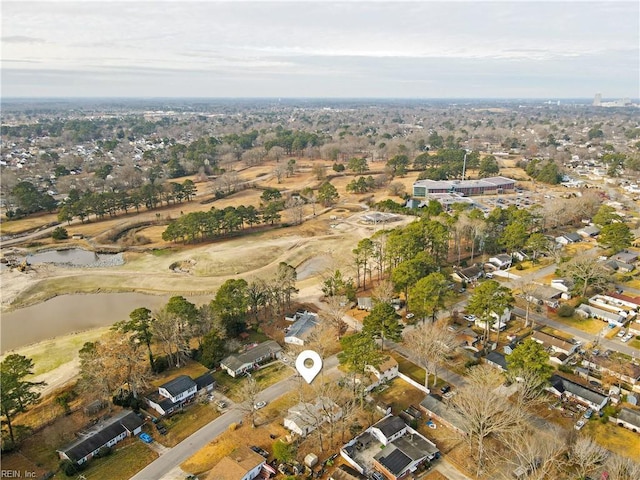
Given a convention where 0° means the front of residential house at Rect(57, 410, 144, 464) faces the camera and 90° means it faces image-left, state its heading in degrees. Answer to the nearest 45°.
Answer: approximately 315°

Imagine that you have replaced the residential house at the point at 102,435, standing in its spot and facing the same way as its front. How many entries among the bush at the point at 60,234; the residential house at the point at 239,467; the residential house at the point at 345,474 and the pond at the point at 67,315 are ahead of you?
2

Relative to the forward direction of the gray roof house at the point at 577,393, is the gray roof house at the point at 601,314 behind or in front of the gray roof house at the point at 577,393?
behind

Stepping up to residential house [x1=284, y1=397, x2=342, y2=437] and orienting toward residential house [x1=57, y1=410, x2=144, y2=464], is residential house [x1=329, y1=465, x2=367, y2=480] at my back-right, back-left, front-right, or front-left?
back-left

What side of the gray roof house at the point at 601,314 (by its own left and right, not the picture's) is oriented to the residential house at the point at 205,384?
front

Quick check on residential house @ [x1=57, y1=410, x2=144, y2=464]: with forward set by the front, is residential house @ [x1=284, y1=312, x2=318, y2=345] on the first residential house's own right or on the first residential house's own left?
on the first residential house's own left

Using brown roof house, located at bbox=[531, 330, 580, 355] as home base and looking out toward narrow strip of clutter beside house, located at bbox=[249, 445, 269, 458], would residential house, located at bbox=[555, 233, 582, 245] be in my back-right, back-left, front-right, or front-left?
back-right

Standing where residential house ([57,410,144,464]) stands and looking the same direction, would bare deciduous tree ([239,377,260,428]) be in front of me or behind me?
in front

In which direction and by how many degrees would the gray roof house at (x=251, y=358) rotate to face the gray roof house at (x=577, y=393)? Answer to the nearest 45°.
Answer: approximately 45° to its left

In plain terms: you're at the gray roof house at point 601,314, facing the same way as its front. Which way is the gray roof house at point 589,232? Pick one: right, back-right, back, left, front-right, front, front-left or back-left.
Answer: back-right

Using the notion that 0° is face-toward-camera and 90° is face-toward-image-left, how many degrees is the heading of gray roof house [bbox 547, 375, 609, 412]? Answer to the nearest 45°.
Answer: approximately 45°

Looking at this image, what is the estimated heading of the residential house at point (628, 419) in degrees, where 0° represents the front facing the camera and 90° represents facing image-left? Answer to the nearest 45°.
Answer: approximately 45°
